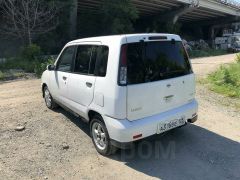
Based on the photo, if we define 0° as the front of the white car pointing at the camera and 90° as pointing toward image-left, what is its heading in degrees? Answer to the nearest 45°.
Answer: approximately 135°
